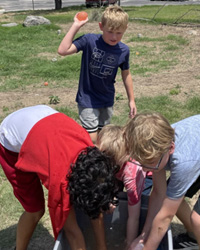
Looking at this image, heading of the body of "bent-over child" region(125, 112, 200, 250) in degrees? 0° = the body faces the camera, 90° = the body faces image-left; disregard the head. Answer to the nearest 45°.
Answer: approximately 45°

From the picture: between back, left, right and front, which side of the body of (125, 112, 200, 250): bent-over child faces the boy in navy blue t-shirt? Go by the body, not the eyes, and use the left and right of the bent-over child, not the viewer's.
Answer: right

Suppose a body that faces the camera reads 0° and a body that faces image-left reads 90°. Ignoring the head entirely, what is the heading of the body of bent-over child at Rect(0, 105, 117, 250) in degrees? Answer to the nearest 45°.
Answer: approximately 315°

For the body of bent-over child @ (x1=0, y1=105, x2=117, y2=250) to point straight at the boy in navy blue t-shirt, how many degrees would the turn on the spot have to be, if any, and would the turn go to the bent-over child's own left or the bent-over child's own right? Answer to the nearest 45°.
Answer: approximately 135° to the bent-over child's own left
